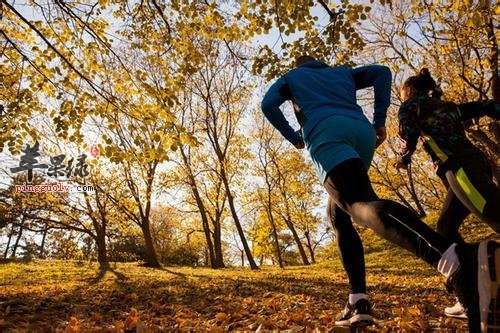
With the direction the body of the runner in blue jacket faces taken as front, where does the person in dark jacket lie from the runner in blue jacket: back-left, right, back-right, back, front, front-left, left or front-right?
right

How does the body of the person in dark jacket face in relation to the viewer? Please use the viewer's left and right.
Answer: facing away from the viewer and to the left of the viewer

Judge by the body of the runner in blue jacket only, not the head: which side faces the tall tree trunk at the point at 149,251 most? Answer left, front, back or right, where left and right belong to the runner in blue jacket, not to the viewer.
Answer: front

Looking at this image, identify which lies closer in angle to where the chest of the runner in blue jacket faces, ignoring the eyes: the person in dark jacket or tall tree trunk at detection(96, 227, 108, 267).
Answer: the tall tree trunk

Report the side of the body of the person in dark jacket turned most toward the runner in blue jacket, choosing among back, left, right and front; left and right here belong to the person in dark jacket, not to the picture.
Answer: left

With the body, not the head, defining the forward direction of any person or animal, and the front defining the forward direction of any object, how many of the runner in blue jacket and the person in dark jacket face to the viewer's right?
0

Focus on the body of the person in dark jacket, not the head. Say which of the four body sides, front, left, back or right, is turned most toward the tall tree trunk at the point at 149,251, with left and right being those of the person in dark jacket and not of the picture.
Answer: front

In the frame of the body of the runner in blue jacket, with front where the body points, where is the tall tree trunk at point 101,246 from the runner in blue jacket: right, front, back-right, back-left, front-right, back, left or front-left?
front

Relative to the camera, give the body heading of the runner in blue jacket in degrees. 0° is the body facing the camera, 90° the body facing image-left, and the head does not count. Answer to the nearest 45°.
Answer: approximately 135°
